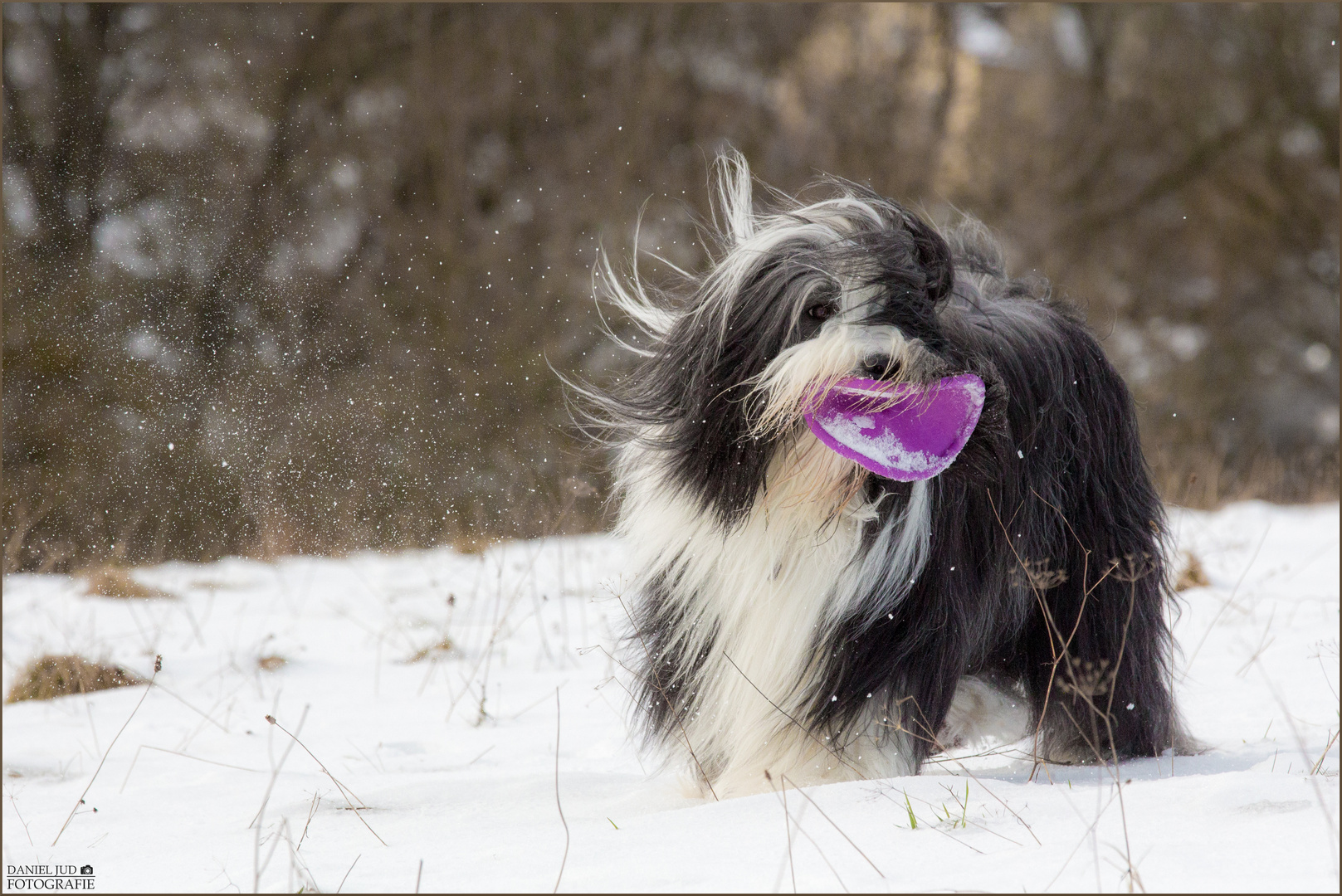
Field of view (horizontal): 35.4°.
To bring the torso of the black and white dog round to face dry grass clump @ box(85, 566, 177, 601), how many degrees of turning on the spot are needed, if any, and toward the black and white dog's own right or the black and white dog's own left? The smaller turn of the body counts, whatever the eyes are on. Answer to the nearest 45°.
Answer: approximately 90° to the black and white dog's own right

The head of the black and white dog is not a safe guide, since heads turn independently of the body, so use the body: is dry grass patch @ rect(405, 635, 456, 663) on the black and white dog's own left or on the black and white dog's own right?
on the black and white dog's own right

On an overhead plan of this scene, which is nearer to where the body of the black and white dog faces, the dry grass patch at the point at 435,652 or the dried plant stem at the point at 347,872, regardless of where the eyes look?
the dried plant stem

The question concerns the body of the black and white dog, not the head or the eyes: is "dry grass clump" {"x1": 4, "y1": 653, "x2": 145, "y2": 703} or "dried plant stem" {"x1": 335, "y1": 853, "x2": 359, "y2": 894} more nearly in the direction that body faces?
the dried plant stem

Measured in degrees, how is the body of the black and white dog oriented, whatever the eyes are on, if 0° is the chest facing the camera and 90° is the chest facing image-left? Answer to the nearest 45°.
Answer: approximately 45°

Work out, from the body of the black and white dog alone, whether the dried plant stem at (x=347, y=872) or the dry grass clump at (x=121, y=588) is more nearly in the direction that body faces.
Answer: the dried plant stem

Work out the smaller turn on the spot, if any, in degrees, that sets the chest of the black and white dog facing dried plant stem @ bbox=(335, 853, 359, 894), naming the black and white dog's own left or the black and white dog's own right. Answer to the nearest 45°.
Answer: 0° — it already faces it

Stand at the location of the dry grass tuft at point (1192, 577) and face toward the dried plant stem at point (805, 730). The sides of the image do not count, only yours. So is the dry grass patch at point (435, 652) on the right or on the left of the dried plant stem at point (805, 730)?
right
